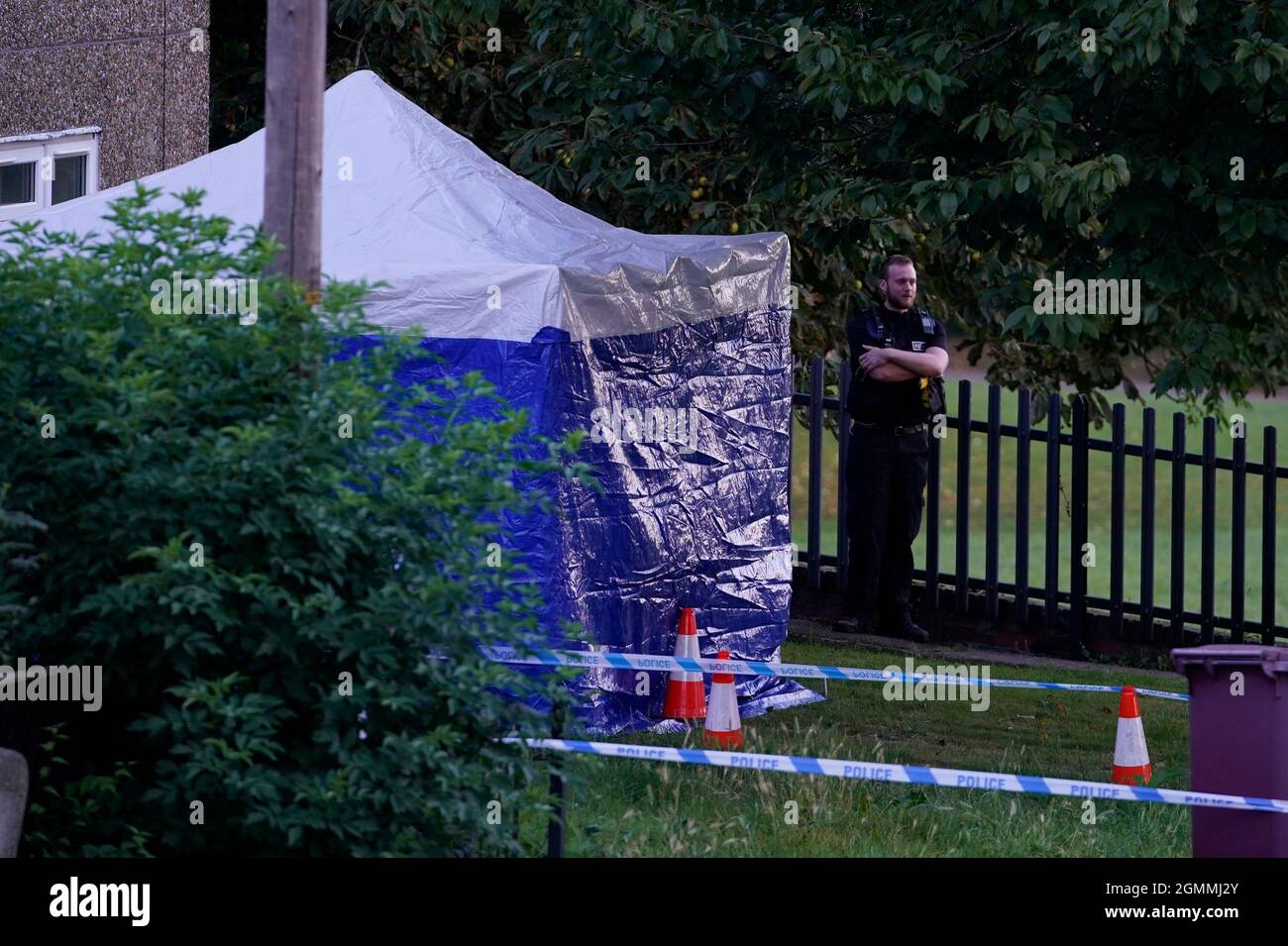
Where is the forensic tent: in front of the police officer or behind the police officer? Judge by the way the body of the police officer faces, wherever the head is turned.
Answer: in front

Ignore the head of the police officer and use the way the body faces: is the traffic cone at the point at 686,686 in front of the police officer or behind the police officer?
in front

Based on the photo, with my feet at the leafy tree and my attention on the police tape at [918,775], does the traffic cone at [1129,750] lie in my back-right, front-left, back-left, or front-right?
front-left

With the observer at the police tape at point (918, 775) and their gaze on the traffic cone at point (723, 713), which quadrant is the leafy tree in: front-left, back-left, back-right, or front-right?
front-right

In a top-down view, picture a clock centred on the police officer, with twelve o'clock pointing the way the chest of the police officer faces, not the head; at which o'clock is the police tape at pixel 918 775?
The police tape is roughly at 12 o'clock from the police officer.

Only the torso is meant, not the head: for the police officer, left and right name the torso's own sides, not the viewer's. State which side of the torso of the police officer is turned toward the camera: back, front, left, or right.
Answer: front
